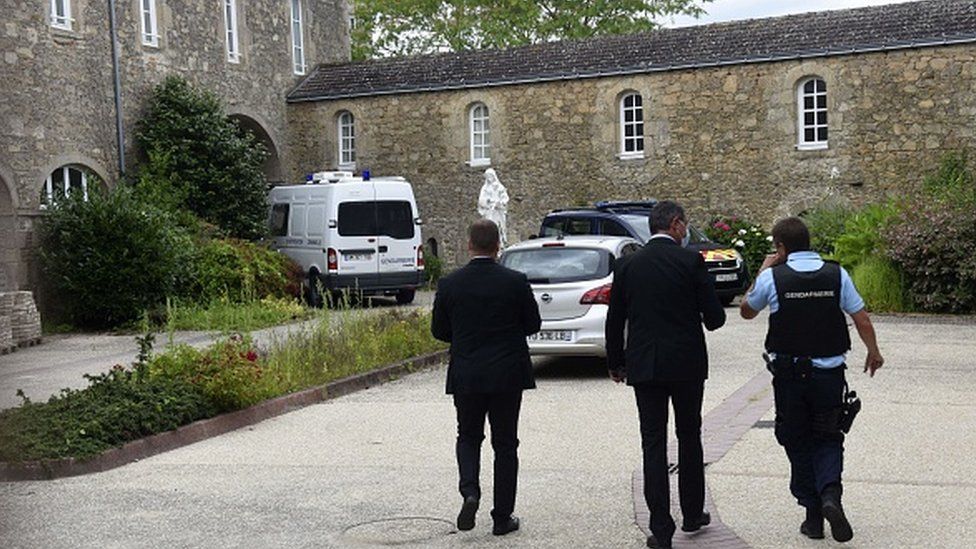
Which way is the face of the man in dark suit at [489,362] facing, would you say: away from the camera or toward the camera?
away from the camera

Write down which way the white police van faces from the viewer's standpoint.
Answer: facing away from the viewer and to the left of the viewer

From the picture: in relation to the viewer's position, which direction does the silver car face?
facing away from the viewer and to the right of the viewer

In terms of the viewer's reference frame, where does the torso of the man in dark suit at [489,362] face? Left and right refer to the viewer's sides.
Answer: facing away from the viewer

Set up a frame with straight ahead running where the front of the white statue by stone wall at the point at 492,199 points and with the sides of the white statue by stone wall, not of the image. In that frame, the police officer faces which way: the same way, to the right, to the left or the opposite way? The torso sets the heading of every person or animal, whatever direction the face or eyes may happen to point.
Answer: the opposite way

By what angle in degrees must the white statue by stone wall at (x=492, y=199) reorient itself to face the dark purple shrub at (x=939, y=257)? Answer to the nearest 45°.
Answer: approximately 45° to its left

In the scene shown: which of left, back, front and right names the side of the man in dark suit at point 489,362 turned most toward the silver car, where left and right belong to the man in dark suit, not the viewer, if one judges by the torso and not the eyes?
front

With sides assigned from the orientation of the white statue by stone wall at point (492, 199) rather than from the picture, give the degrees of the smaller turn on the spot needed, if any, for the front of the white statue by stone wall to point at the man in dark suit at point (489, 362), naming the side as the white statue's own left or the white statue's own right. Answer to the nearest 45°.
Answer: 0° — it already faces them

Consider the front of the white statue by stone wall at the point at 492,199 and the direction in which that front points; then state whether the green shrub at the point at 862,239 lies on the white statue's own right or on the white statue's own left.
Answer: on the white statue's own left

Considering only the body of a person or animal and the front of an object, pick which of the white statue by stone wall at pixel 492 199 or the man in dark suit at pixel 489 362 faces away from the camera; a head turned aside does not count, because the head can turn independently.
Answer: the man in dark suit

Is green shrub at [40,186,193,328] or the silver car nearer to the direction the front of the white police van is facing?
the green shrub

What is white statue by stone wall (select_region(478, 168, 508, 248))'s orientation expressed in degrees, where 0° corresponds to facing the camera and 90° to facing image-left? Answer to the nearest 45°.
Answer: approximately 0°

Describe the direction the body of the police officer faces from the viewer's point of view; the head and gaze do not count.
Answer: away from the camera
